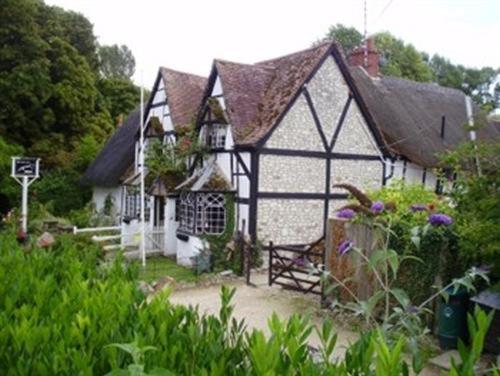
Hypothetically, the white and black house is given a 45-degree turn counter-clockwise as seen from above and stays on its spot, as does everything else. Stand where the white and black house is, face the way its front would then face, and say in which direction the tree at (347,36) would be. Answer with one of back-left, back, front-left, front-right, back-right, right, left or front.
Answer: back

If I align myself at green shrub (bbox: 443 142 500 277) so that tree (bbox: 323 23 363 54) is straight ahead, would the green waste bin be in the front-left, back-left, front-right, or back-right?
back-left

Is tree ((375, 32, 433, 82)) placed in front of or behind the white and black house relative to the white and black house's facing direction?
behind

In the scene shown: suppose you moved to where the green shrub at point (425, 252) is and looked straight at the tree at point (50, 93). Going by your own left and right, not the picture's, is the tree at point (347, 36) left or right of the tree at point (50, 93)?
right

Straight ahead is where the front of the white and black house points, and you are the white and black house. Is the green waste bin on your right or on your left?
on your left

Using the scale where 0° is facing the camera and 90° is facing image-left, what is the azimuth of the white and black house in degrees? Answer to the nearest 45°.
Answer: approximately 45°

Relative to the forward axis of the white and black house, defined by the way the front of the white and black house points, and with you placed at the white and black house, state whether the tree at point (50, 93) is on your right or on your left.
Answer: on your right

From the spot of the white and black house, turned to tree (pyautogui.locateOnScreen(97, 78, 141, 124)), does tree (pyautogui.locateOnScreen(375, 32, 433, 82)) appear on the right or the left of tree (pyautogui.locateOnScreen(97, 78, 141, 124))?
right
